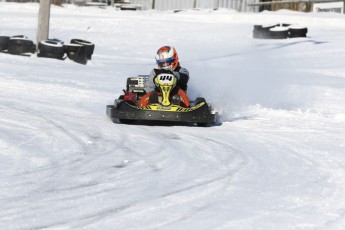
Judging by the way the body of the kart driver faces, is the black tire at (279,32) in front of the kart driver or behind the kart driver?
behind

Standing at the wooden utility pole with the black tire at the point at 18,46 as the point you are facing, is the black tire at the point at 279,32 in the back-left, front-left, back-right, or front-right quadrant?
back-left

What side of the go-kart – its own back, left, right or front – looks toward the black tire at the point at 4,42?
back

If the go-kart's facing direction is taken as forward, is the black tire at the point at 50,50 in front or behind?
behind

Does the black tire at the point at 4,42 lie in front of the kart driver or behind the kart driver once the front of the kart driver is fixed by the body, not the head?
behind

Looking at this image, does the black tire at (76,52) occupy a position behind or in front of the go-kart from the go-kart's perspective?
behind

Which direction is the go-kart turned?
toward the camera

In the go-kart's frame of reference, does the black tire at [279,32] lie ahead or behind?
behind

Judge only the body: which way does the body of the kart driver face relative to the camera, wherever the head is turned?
toward the camera
